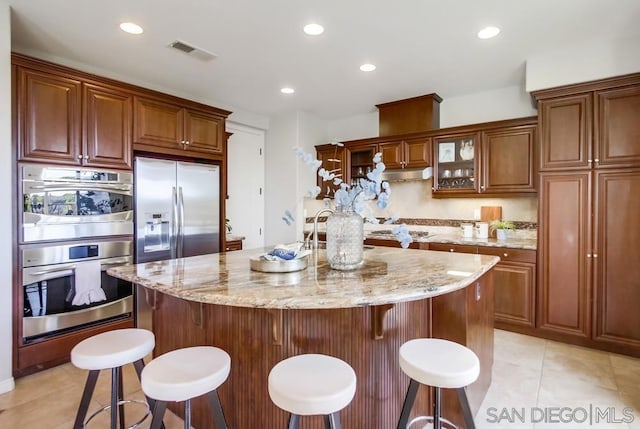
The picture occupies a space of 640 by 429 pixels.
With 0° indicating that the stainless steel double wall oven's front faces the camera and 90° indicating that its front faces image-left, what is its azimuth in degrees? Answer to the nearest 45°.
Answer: approximately 315°

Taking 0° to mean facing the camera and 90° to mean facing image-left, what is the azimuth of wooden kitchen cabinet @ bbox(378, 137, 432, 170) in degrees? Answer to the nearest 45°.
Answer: approximately 45°

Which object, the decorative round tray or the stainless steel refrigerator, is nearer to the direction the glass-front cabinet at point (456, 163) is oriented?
the decorative round tray

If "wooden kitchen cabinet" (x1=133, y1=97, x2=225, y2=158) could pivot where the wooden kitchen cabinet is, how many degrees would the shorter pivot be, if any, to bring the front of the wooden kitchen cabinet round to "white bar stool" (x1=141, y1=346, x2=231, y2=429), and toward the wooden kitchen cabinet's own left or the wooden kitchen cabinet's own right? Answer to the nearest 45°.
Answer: approximately 45° to the wooden kitchen cabinet's own right

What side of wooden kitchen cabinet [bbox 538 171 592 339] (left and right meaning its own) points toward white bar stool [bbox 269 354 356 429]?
front

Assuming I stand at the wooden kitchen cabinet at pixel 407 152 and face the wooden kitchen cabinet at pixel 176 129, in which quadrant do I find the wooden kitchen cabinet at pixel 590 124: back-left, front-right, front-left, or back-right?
back-left

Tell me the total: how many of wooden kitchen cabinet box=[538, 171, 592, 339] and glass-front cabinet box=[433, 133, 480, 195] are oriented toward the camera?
2

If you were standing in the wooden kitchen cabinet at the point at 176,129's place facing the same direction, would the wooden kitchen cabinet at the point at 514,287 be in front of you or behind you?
in front

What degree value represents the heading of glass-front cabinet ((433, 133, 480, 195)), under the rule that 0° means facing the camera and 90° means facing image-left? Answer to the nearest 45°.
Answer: approximately 0°

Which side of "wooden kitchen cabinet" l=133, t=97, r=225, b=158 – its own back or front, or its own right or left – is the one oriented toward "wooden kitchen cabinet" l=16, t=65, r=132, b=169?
right

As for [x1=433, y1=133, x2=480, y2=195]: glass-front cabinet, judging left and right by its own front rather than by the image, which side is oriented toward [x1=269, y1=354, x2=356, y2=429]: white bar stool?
front
